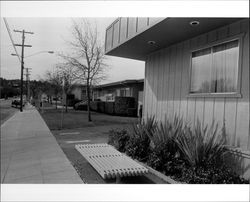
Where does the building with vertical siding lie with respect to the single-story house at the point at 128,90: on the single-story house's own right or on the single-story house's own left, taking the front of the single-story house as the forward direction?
on the single-story house's own left

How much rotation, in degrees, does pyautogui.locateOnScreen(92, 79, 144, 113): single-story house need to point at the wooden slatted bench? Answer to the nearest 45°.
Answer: approximately 45° to its left

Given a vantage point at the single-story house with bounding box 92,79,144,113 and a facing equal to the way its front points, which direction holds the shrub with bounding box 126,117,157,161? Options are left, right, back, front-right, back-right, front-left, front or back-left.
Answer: front-left

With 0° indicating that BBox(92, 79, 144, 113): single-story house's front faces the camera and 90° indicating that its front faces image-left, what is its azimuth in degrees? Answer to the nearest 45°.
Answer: approximately 45°

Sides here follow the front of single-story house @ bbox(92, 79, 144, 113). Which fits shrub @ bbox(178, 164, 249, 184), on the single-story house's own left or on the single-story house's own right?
on the single-story house's own left

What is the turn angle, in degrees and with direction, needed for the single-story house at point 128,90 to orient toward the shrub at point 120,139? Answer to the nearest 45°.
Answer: approximately 45° to its left

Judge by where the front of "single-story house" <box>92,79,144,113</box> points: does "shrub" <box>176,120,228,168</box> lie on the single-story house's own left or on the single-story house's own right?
on the single-story house's own left
